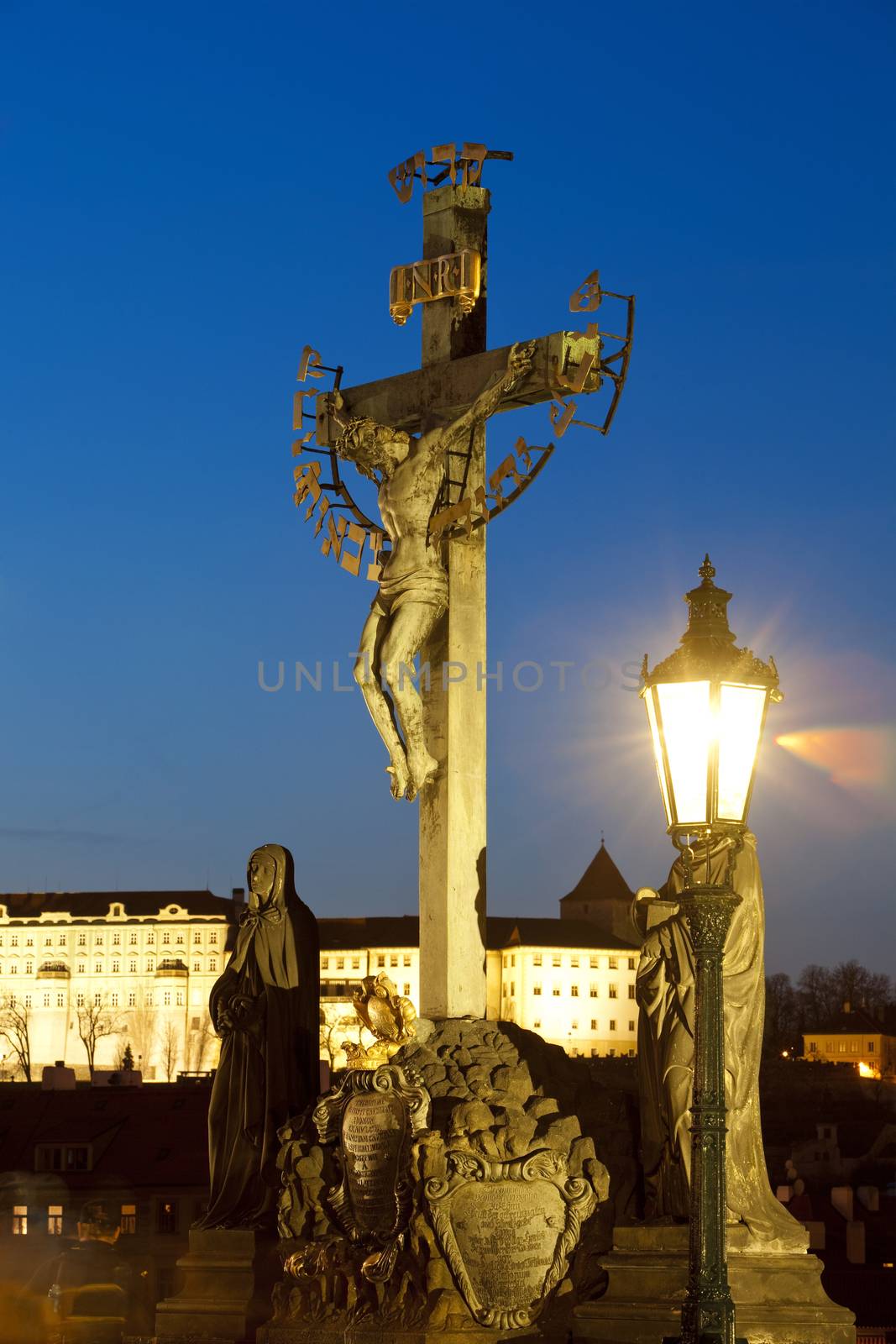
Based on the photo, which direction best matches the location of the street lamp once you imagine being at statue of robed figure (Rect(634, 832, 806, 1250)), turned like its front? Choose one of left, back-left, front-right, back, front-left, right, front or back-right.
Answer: front-left

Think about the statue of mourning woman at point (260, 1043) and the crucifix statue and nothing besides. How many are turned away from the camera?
0

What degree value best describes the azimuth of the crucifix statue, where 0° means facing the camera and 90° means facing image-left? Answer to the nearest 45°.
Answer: approximately 45°

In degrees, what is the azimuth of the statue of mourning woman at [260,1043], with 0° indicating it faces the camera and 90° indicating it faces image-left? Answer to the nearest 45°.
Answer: approximately 45°
